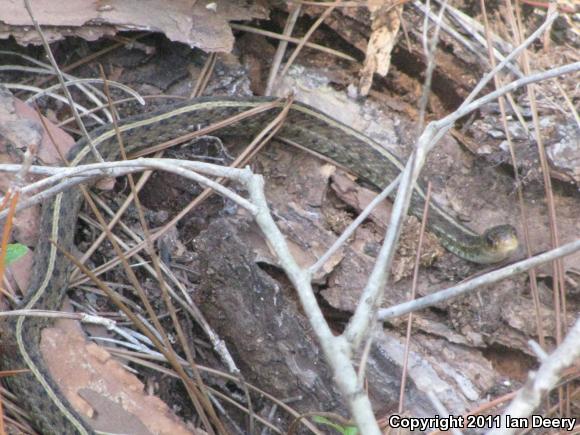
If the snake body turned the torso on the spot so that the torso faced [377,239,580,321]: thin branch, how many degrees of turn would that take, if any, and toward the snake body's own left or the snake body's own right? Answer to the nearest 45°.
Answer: approximately 45° to the snake body's own right

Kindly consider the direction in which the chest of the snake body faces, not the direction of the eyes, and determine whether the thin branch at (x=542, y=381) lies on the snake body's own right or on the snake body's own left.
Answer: on the snake body's own right

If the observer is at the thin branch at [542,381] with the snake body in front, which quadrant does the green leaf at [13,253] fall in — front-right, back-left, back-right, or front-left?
front-left

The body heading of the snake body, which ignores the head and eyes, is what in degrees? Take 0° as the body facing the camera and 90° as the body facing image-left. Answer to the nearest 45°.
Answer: approximately 270°

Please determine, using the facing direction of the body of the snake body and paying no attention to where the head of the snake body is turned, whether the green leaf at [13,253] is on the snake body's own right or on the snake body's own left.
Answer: on the snake body's own right
